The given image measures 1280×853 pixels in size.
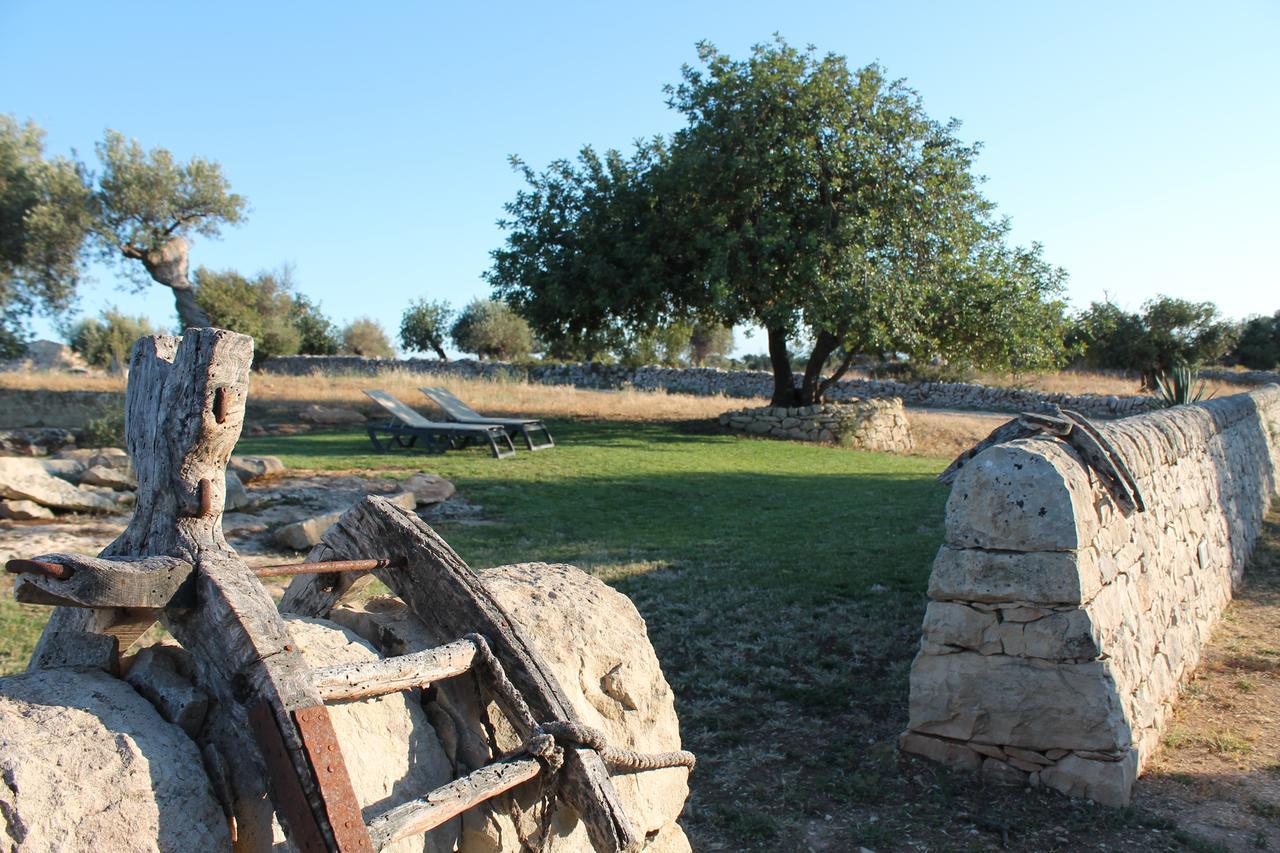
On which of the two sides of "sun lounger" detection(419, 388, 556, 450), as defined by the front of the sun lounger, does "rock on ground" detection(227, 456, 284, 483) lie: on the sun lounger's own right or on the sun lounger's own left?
on the sun lounger's own right

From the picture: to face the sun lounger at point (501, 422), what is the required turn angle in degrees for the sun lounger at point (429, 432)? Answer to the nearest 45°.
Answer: approximately 90° to its left

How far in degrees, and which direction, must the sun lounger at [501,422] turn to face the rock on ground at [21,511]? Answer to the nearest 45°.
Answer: approximately 90° to its right

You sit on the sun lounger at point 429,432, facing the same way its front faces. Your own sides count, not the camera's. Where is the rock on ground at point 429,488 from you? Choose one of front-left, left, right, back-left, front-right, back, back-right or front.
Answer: front-right

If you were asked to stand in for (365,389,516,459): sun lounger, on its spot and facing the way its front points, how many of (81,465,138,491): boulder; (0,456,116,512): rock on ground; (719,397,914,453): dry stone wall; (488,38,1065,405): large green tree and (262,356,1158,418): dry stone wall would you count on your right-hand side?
2

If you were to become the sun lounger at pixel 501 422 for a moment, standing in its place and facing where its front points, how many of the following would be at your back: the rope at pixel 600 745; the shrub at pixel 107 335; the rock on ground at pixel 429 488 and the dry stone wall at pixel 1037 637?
1

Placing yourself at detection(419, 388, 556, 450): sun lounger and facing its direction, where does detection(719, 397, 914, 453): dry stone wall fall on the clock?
The dry stone wall is roughly at 10 o'clock from the sun lounger.

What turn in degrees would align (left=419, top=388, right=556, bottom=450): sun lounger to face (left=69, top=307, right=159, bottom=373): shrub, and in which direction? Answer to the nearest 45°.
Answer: approximately 180°

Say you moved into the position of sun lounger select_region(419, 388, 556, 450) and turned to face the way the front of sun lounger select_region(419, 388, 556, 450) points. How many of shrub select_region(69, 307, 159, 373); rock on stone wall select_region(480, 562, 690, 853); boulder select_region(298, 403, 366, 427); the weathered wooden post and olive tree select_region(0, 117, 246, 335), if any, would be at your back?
3

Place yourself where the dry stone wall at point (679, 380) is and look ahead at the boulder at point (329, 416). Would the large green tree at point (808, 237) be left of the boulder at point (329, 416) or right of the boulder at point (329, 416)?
left

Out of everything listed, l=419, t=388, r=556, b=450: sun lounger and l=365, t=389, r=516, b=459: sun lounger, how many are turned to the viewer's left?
0

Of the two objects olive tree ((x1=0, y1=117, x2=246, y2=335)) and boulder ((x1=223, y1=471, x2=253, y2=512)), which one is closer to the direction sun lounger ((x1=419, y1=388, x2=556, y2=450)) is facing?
the boulder

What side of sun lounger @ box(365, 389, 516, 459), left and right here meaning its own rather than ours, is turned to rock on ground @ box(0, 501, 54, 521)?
right

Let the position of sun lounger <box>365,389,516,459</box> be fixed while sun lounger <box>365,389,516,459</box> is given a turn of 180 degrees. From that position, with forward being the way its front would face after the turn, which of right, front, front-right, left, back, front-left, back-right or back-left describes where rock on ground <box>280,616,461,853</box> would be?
back-left

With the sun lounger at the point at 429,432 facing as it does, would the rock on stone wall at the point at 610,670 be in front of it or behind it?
in front

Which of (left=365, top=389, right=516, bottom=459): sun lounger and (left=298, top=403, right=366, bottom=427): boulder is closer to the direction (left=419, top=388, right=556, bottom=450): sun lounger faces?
the sun lounger

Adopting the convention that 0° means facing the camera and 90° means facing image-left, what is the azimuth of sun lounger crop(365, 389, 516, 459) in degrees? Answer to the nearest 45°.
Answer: approximately 315°

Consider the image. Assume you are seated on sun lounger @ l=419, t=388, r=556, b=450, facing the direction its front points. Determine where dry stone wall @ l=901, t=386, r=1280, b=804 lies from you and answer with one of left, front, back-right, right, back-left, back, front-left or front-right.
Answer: front-right
